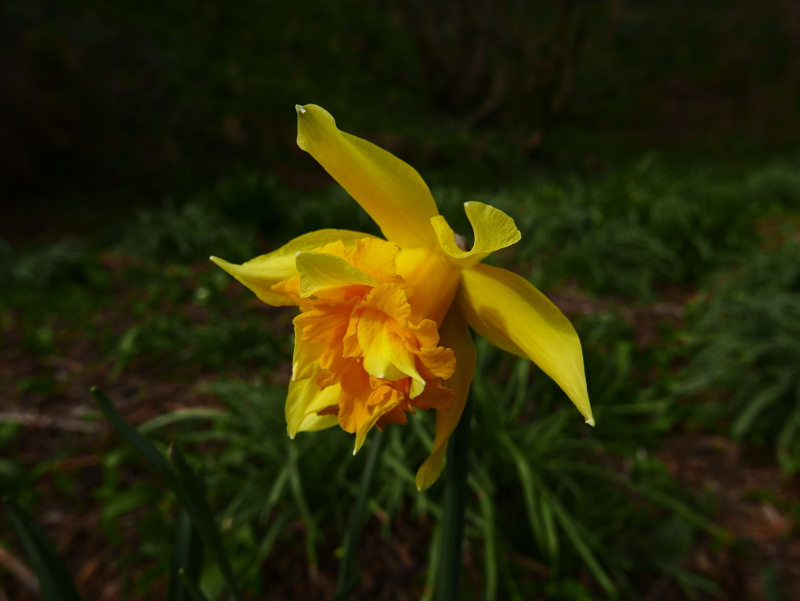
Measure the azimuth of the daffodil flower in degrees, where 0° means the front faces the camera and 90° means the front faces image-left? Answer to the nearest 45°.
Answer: approximately 45°
